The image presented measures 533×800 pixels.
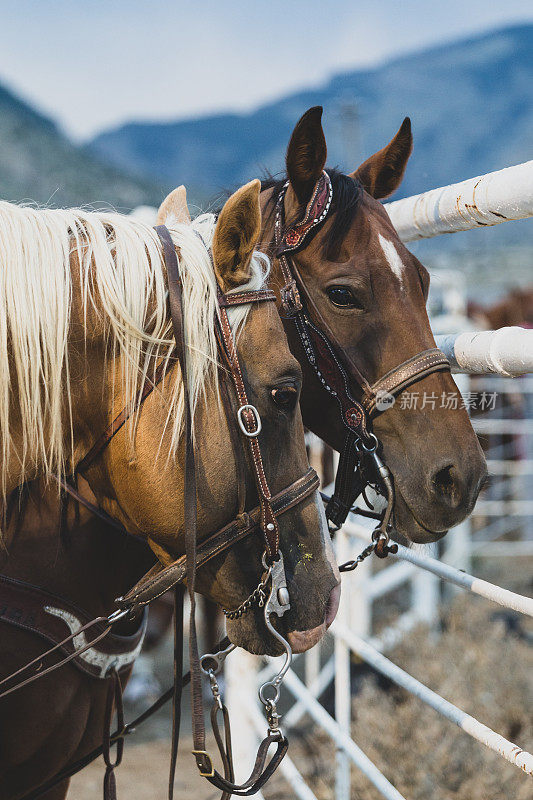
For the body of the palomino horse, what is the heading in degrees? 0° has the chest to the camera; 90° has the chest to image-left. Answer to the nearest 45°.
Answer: approximately 270°

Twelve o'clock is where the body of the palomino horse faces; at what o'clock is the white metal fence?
The white metal fence is roughly at 11 o'clock from the palomino horse.
